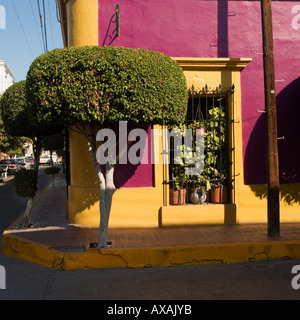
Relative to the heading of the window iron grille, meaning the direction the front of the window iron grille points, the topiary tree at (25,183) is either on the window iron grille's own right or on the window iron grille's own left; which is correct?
on the window iron grille's own right

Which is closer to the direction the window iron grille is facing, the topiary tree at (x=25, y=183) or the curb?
the curb

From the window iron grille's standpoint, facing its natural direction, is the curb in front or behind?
in front

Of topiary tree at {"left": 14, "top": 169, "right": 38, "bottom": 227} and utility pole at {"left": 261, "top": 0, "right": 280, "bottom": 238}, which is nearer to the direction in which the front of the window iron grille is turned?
the utility pole

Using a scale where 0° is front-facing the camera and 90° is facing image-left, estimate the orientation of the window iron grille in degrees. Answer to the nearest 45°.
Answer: approximately 0°

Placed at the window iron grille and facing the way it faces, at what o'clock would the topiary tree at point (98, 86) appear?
The topiary tree is roughly at 1 o'clock from the window iron grille.

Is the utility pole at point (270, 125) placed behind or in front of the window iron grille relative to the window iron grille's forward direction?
in front
